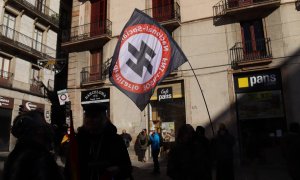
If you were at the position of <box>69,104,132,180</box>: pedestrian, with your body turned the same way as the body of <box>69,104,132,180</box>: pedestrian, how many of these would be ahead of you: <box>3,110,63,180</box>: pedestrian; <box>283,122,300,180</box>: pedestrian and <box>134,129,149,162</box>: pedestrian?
1
